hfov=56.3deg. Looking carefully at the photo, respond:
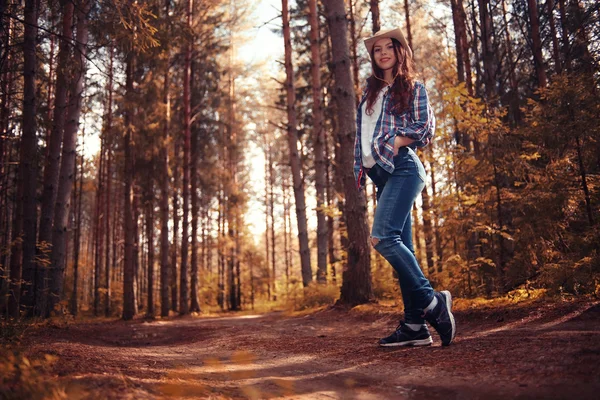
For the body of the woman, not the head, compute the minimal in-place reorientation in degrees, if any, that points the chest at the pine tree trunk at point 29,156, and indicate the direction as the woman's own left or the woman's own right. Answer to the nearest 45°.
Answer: approximately 90° to the woman's own right

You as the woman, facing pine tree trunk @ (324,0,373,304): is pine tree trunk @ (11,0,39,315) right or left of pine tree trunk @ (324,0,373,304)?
left

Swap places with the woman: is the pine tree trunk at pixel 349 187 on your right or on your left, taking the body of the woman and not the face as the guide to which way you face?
on your right

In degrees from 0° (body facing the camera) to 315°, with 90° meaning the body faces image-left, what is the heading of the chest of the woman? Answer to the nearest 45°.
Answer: approximately 45°
